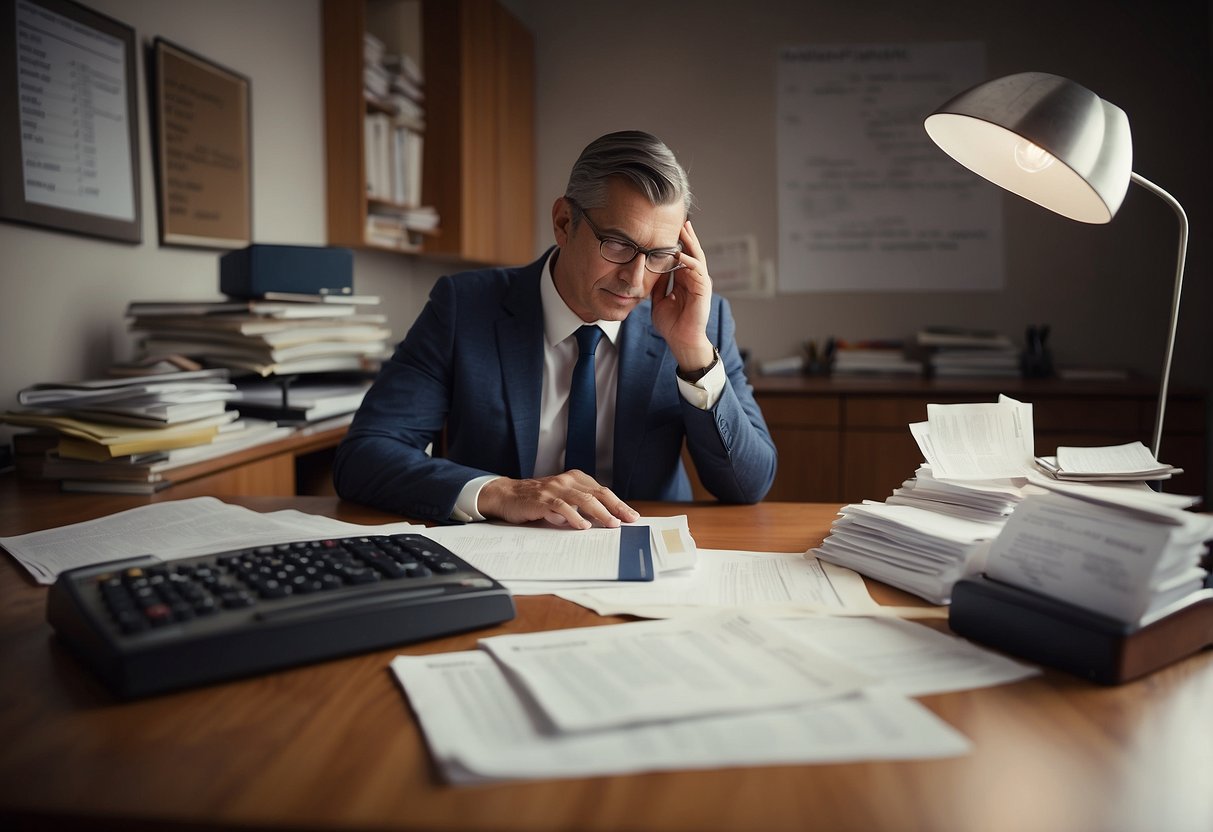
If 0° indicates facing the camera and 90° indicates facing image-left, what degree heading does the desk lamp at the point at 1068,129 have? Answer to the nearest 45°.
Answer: approximately 45°

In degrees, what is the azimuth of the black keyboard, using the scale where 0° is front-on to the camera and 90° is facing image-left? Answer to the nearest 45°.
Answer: approximately 0°

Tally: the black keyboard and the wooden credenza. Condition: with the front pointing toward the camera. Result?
2

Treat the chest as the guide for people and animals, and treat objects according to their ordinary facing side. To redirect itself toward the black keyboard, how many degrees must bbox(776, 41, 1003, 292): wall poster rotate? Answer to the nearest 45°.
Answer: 0° — it already faces it
